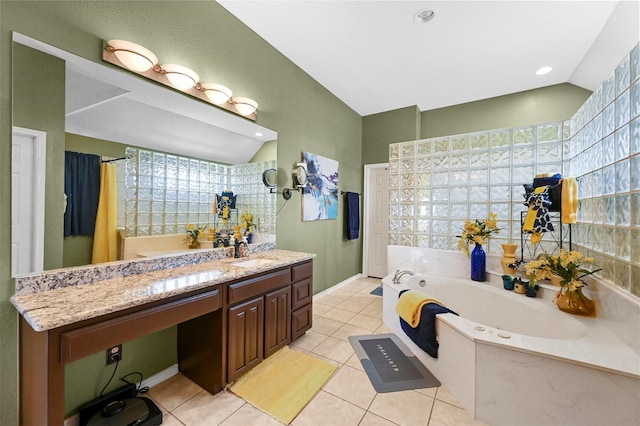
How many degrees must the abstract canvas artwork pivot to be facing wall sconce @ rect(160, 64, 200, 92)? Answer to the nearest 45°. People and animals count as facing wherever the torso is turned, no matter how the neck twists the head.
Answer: approximately 90° to its right

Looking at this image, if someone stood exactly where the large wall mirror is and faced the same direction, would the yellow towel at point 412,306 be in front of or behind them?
in front

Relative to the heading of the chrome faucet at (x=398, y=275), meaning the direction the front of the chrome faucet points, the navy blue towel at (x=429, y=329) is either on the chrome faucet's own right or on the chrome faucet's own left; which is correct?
on the chrome faucet's own right

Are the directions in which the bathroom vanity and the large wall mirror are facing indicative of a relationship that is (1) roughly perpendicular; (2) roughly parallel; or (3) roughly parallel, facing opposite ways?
roughly parallel

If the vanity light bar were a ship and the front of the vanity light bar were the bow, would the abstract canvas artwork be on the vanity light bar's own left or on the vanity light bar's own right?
on the vanity light bar's own left

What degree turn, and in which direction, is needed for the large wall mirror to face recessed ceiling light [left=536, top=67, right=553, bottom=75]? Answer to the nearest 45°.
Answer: approximately 45° to its left

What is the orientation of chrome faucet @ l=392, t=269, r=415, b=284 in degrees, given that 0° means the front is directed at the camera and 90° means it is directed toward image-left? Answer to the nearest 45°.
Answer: approximately 270°

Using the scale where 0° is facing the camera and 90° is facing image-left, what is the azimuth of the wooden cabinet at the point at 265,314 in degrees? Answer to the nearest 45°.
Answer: approximately 315°

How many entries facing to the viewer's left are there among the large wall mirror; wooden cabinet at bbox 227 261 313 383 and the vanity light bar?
0

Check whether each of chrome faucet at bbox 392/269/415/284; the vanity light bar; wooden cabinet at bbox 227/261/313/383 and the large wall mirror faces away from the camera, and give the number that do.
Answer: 0

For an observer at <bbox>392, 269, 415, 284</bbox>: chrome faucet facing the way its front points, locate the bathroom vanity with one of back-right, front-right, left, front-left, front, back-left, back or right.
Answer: back-right

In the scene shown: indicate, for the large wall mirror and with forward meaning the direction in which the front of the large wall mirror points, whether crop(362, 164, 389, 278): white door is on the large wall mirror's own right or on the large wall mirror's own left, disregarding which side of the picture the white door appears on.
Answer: on the large wall mirror's own left

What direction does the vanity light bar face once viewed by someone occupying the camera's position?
facing the viewer and to the right of the viewer

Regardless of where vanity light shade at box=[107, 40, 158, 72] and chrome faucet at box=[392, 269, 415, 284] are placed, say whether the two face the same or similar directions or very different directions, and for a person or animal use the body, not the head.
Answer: same or similar directions
